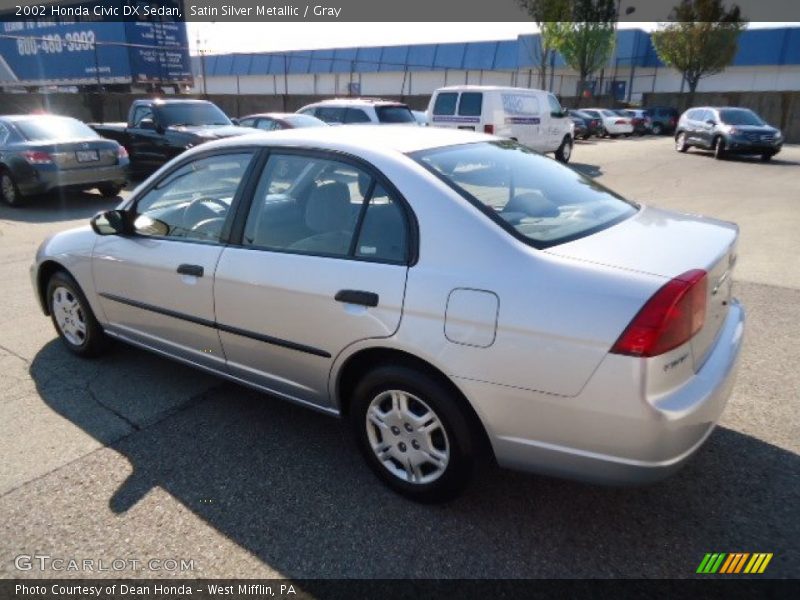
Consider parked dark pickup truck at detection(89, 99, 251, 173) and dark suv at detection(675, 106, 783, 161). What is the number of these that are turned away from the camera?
0

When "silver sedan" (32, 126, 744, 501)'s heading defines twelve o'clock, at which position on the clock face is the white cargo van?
The white cargo van is roughly at 2 o'clock from the silver sedan.

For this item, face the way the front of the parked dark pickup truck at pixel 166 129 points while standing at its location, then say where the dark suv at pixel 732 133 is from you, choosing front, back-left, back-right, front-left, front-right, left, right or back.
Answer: front-left

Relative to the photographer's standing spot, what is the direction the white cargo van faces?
facing away from the viewer and to the right of the viewer

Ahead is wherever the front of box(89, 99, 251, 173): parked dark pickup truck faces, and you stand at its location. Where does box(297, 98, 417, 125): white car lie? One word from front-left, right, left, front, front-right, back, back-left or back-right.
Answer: front-left

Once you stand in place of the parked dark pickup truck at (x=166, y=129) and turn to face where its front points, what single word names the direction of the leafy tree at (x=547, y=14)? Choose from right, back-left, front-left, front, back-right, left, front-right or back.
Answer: left

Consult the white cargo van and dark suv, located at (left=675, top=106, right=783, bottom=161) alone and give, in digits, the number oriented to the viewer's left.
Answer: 0

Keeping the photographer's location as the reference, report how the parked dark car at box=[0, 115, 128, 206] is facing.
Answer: facing away from the viewer and to the left of the viewer

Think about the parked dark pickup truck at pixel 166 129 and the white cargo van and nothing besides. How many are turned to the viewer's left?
0

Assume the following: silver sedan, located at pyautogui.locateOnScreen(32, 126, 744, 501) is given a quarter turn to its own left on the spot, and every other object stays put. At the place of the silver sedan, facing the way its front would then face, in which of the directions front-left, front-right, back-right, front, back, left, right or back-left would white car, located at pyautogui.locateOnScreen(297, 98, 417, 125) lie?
back-right

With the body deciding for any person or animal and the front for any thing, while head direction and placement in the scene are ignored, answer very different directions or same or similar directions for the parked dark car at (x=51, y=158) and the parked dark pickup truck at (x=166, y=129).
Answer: very different directions

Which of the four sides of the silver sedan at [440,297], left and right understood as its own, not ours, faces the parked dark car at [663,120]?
right

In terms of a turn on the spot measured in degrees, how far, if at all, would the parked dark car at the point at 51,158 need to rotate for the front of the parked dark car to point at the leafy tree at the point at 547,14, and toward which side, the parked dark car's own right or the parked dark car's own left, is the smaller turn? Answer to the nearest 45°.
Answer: approximately 90° to the parked dark car's own right

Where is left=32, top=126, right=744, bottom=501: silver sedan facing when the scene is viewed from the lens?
facing away from the viewer and to the left of the viewer

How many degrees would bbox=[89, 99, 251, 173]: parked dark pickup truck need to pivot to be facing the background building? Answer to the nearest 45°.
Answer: approximately 90° to its left
